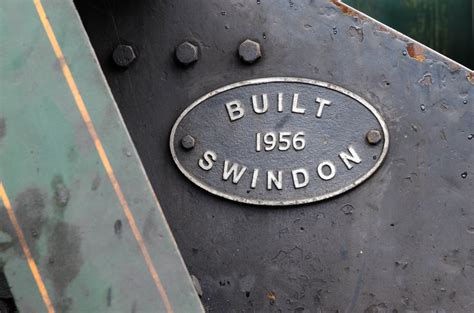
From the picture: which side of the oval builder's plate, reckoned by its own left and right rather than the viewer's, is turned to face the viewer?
front
